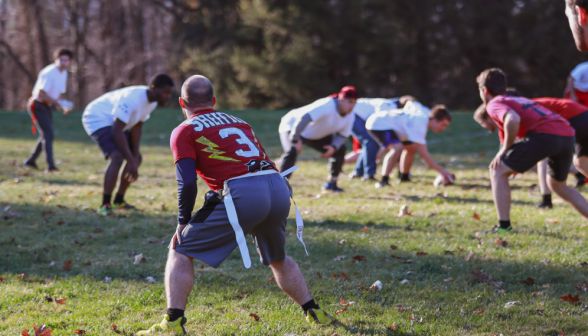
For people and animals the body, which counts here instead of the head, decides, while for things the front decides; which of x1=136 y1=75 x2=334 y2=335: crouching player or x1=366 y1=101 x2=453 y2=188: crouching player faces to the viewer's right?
x1=366 y1=101 x2=453 y2=188: crouching player

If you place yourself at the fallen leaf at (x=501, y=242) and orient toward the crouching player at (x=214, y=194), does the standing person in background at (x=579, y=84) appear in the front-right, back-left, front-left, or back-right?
back-right

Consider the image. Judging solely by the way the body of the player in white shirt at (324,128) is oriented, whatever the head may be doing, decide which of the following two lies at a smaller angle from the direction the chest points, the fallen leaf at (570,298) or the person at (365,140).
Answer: the fallen leaf

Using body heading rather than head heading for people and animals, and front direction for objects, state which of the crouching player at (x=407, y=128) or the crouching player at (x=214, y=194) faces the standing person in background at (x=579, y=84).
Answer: the crouching player at (x=407, y=128)

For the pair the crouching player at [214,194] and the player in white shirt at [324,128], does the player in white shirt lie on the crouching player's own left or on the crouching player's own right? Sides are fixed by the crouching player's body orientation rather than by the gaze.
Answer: on the crouching player's own right

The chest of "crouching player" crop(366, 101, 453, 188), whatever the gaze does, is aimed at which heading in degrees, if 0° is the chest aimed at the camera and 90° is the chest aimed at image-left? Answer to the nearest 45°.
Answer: approximately 270°

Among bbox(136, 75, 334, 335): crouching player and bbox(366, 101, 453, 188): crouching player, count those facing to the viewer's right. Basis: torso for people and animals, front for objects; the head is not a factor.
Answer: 1

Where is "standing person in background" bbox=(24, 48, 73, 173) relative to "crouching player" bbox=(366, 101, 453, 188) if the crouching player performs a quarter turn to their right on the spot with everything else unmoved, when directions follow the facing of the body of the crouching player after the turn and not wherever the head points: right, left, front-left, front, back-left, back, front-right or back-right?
right

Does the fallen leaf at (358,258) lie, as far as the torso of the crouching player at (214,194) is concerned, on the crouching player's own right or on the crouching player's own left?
on the crouching player's own right

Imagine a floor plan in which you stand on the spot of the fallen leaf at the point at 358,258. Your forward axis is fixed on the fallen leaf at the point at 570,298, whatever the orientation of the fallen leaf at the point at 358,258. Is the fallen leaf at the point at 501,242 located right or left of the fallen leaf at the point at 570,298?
left

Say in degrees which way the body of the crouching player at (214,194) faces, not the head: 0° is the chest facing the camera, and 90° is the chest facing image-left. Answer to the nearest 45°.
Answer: approximately 135°

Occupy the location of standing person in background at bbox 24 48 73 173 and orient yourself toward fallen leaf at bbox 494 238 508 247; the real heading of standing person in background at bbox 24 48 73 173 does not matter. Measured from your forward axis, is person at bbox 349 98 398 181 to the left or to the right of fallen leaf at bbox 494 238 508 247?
left
